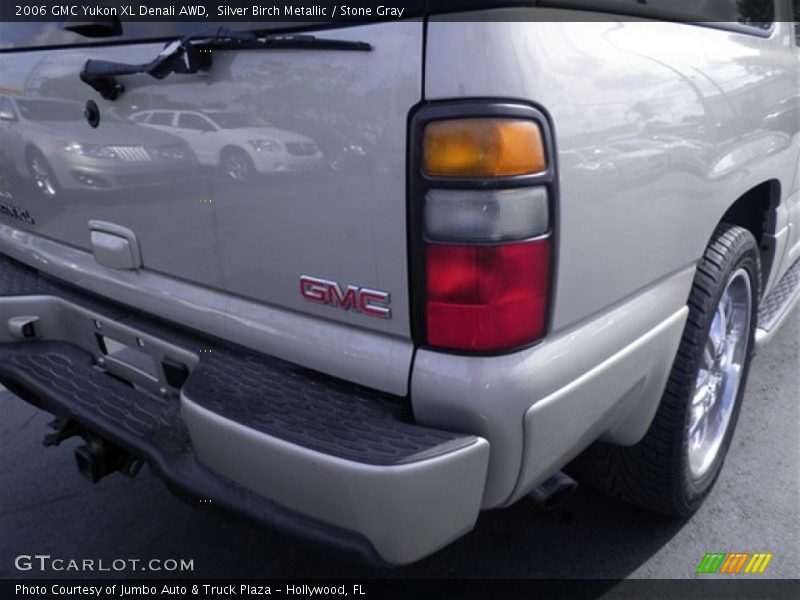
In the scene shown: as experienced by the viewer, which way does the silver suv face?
facing away from the viewer and to the right of the viewer
